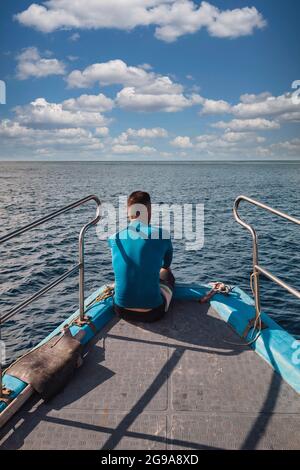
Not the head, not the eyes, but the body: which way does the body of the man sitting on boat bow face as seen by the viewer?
away from the camera
